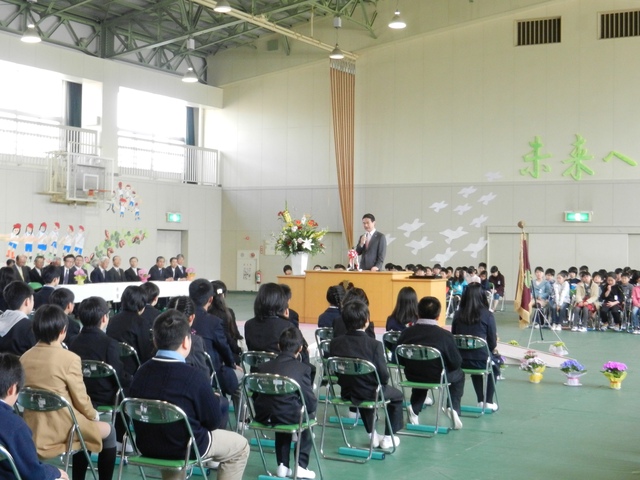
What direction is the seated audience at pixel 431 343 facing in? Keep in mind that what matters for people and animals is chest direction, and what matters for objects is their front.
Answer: away from the camera

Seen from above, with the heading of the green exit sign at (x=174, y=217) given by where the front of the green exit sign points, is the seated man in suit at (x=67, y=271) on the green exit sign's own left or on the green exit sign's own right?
on the green exit sign's own right

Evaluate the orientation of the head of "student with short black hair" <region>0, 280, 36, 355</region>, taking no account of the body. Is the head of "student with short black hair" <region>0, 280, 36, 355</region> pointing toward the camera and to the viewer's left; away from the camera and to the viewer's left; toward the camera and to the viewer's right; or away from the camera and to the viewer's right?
away from the camera and to the viewer's right

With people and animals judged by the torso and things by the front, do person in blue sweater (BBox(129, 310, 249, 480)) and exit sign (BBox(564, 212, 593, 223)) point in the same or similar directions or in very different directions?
very different directions

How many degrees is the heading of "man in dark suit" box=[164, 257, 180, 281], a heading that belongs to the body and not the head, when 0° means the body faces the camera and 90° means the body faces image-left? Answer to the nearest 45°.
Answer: approximately 315°

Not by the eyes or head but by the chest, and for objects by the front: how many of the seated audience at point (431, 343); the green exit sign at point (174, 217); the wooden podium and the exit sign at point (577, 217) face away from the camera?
1

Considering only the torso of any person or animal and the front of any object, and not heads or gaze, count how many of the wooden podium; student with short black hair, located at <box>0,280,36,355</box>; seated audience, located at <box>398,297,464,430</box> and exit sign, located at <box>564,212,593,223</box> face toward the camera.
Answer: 2

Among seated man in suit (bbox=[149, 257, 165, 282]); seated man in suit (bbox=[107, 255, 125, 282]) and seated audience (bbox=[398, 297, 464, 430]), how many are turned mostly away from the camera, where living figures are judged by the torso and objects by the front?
1

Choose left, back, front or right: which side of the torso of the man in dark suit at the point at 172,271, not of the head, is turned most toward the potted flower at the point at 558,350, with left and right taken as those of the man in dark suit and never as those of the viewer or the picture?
front

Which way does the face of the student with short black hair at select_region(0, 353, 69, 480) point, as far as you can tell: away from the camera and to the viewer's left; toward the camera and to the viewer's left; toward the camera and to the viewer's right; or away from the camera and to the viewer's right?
away from the camera and to the viewer's right

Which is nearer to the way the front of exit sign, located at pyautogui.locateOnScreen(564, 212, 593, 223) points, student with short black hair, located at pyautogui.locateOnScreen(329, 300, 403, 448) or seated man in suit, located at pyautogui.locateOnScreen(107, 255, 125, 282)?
the student with short black hair

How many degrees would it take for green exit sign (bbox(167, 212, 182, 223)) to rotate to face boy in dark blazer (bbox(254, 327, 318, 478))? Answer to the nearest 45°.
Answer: approximately 45° to its right
